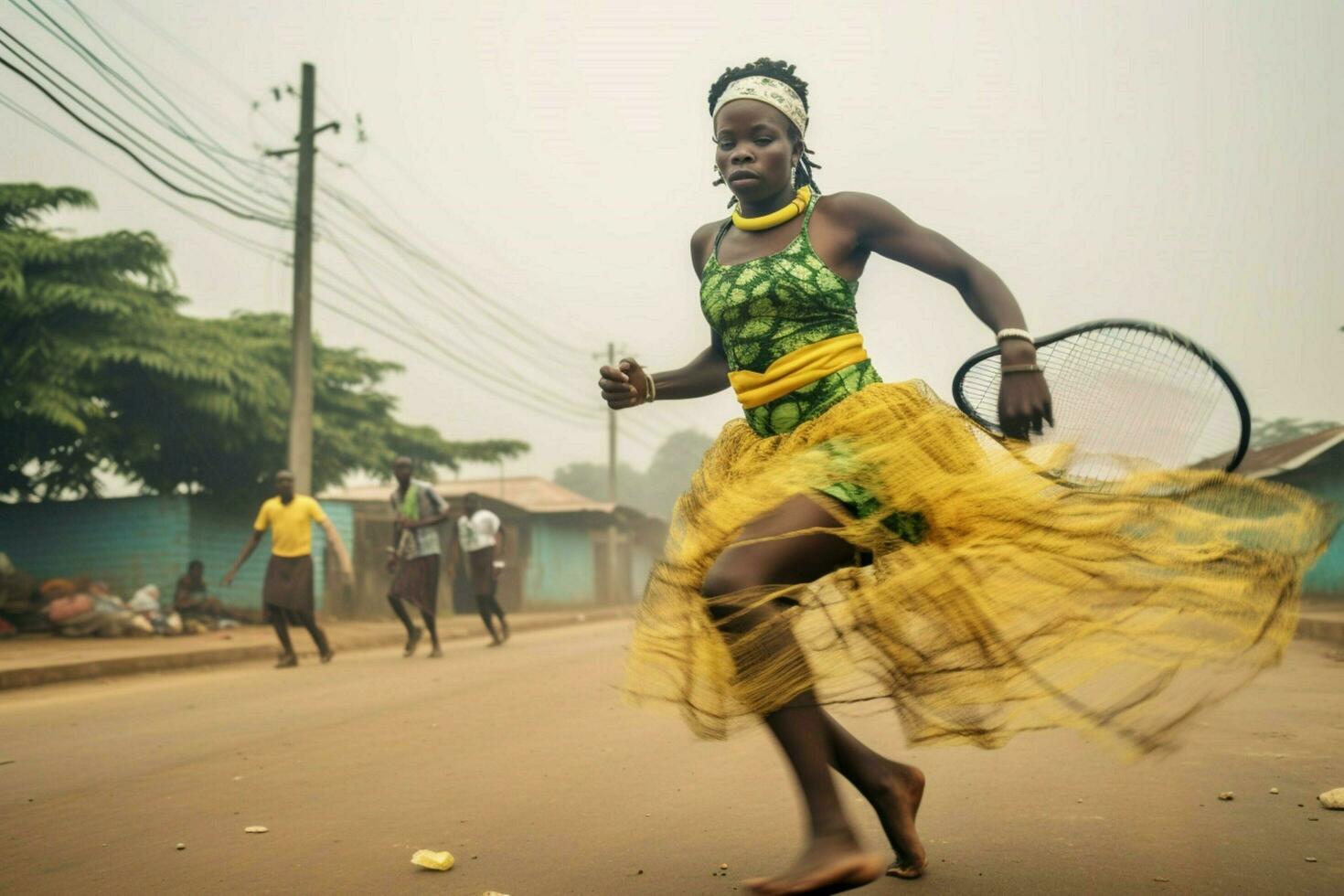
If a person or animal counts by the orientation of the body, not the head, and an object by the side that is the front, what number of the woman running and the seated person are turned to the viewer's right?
1

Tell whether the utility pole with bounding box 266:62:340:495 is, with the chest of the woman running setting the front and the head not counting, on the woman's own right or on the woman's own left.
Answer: on the woman's own right

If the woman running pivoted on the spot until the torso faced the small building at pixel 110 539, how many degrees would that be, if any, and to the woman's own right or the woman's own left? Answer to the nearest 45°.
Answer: approximately 90° to the woman's own right

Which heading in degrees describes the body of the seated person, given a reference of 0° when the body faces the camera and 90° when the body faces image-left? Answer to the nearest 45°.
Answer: approximately 270°

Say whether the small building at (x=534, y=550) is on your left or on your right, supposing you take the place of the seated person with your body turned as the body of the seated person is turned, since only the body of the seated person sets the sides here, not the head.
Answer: on your left

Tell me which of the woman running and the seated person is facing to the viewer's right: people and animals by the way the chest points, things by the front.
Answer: the seated person

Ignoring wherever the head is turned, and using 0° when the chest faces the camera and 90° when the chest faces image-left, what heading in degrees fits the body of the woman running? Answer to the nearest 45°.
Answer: approximately 45°
